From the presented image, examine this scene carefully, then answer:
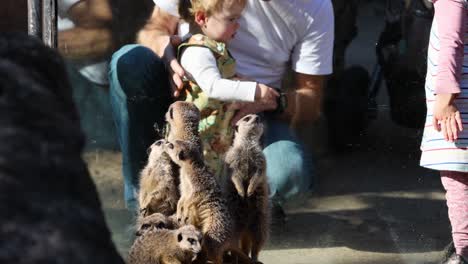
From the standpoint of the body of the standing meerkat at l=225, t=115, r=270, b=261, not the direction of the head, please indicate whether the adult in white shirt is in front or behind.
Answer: behind

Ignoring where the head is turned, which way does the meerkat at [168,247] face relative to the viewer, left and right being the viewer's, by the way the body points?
facing the viewer and to the right of the viewer

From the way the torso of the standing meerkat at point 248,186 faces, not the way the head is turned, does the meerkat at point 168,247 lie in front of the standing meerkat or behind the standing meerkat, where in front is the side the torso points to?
in front

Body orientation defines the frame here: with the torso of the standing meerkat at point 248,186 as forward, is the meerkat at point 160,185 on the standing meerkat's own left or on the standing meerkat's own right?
on the standing meerkat's own right

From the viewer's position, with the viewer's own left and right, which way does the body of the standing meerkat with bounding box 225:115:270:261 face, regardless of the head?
facing the viewer

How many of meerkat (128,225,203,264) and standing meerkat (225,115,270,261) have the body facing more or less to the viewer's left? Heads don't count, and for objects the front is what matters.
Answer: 0
